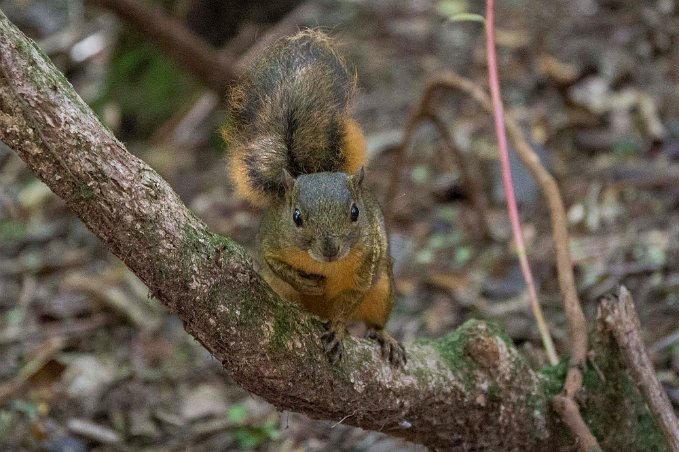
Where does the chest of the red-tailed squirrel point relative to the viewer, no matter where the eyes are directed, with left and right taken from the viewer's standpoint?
facing the viewer

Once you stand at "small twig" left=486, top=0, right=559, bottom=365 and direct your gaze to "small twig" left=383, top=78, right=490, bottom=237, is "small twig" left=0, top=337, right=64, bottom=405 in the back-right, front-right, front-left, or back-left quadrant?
front-left

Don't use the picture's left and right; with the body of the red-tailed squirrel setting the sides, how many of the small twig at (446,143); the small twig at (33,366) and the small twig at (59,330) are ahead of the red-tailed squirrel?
0

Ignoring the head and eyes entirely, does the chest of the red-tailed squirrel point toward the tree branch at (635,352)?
no

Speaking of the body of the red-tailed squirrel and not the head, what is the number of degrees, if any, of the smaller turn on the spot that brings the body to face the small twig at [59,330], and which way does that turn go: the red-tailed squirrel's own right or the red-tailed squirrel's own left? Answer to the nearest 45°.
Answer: approximately 135° to the red-tailed squirrel's own right

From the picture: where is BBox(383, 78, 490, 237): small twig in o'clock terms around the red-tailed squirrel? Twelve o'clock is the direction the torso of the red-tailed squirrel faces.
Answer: The small twig is roughly at 7 o'clock from the red-tailed squirrel.

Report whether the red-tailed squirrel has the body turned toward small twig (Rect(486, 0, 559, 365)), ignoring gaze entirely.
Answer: no

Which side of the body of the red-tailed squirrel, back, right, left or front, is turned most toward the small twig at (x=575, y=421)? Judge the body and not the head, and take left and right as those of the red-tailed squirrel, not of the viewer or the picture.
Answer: left

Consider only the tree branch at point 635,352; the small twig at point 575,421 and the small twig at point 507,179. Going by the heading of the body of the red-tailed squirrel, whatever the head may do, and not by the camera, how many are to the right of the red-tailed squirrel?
0
